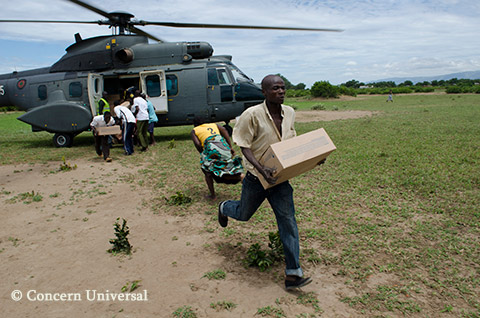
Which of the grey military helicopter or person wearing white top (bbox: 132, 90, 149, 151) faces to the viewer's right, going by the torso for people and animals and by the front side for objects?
the grey military helicopter

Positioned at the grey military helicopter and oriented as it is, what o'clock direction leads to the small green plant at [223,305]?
The small green plant is roughly at 3 o'clock from the grey military helicopter.

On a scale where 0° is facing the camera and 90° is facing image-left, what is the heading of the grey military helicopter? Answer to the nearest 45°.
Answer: approximately 270°

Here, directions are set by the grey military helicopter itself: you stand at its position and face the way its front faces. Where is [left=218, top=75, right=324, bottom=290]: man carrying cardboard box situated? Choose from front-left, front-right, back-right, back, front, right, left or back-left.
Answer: right

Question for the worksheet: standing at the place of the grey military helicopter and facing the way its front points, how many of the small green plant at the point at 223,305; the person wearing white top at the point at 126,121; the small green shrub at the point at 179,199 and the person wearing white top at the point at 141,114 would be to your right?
4

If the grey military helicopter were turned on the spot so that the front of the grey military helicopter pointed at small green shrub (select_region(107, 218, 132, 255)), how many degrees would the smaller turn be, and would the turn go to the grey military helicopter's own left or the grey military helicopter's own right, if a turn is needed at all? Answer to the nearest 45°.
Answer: approximately 90° to the grey military helicopter's own right

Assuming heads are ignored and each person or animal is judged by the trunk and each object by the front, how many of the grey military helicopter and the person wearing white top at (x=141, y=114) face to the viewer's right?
1

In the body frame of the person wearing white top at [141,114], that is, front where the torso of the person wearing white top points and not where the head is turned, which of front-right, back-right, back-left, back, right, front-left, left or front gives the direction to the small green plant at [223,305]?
back-left

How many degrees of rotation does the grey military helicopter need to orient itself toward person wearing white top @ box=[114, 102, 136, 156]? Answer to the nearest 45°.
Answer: approximately 90° to its right

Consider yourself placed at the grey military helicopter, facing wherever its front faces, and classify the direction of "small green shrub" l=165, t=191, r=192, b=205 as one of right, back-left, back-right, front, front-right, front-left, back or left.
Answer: right
